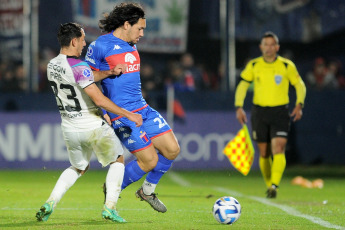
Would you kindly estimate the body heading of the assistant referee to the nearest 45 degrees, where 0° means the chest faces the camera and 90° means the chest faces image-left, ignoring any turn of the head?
approximately 0°

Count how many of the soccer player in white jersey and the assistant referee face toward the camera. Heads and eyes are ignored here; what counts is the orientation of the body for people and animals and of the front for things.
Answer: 1

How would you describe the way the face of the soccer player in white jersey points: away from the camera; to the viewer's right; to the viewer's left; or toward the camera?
to the viewer's right

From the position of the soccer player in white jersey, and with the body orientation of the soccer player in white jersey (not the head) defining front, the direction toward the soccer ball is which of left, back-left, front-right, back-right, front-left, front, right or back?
front-right

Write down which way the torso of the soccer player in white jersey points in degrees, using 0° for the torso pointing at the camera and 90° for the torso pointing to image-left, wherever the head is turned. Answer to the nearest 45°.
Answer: approximately 225°

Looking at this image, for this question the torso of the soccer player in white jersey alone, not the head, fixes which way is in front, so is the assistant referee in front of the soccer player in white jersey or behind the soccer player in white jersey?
in front

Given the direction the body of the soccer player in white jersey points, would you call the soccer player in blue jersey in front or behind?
in front

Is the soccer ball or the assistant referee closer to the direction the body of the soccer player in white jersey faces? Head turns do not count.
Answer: the assistant referee

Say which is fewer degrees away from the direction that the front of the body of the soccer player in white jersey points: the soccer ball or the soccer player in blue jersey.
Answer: the soccer player in blue jersey
